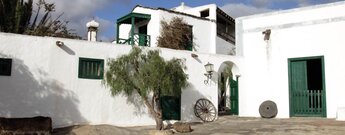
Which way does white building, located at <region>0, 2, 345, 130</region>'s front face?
toward the camera

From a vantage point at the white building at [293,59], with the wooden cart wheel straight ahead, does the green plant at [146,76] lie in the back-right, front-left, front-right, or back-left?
front-left

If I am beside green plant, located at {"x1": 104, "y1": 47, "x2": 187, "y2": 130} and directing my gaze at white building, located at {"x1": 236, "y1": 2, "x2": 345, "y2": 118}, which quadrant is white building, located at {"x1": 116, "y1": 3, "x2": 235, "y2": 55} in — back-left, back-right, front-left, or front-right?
front-left
